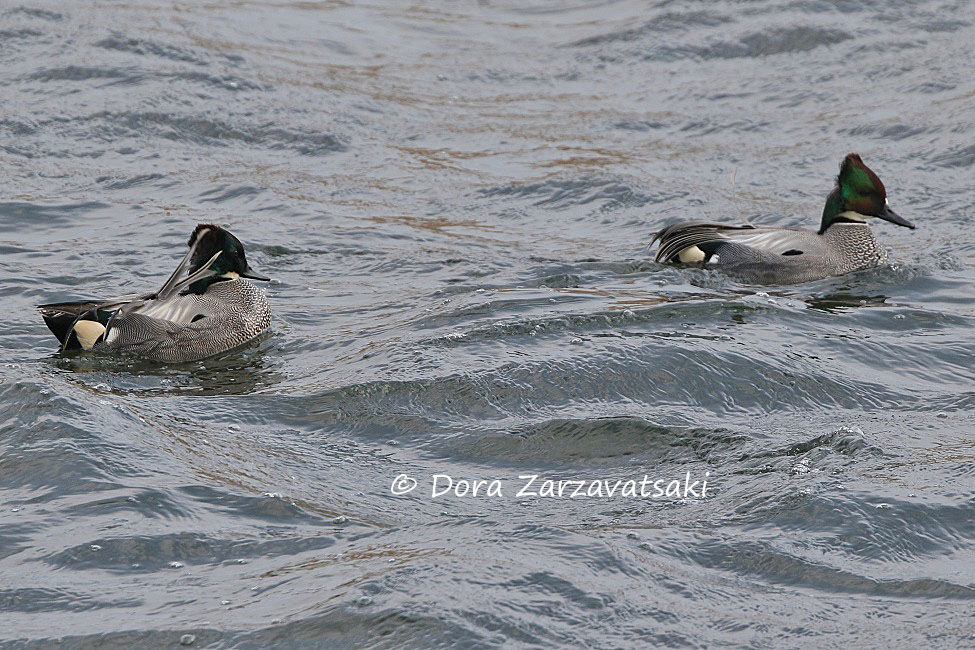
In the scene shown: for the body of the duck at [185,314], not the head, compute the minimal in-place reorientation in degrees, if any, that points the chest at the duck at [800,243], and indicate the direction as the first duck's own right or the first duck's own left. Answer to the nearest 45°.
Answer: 0° — it already faces it

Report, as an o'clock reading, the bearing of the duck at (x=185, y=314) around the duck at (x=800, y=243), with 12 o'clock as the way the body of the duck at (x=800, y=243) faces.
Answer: the duck at (x=185, y=314) is roughly at 5 o'clock from the duck at (x=800, y=243).

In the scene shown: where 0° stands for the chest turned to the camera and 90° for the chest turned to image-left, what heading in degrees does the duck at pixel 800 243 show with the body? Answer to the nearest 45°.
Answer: approximately 270°

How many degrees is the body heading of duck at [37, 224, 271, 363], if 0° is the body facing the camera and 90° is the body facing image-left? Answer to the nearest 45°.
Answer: approximately 270°

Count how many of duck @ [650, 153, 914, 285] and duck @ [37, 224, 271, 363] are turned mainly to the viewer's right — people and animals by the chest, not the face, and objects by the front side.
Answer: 2
